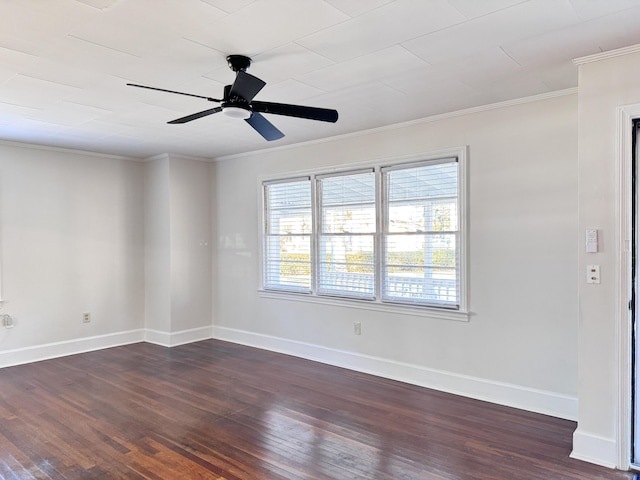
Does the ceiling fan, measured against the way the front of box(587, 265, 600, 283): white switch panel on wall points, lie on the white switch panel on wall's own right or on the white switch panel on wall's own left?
on the white switch panel on wall's own right

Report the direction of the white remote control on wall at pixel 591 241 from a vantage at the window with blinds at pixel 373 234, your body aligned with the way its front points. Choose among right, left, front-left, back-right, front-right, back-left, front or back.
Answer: left

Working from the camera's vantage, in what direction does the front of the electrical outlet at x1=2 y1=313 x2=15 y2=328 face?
facing the viewer

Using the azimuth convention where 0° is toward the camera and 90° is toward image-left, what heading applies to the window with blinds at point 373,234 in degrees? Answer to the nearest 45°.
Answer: approximately 45°

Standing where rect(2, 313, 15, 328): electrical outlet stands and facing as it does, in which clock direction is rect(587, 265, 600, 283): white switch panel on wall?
The white switch panel on wall is roughly at 11 o'clock from the electrical outlet.

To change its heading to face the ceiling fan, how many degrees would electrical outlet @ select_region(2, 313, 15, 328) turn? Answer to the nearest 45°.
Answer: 0° — it already faces it

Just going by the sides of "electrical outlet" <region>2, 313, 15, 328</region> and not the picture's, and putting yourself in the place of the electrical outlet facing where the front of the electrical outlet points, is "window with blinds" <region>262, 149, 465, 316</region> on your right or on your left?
on your left

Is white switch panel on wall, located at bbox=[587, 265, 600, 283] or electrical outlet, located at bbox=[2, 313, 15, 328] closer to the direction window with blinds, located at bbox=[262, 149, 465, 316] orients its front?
the electrical outlet

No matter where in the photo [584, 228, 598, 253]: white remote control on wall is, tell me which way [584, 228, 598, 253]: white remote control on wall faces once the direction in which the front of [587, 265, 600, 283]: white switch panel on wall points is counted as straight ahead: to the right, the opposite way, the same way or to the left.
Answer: the same way

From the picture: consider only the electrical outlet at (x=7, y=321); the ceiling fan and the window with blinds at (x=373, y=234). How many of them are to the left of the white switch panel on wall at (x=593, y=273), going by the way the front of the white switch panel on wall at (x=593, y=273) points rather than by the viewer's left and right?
0

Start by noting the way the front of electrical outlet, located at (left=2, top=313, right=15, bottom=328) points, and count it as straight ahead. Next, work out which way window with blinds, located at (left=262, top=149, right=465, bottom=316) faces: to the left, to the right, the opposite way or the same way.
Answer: to the right

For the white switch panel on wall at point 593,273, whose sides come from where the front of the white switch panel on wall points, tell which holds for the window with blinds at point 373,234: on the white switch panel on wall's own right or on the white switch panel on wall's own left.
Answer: on the white switch panel on wall's own right

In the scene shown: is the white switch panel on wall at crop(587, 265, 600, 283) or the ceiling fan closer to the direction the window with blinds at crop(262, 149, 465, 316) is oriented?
the ceiling fan

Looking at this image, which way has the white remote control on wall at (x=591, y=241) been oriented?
toward the camera

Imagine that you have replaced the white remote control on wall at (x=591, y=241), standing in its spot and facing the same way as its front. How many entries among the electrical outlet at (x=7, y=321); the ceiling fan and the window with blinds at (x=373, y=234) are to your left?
0

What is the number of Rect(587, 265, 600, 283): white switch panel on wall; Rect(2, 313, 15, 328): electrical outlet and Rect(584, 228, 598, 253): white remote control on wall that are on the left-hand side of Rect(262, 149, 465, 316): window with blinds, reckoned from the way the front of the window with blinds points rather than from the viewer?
2

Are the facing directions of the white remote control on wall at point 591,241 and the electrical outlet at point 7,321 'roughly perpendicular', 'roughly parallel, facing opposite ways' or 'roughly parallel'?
roughly perpendicular
